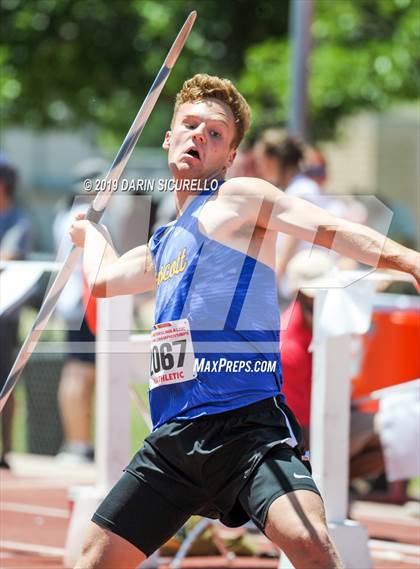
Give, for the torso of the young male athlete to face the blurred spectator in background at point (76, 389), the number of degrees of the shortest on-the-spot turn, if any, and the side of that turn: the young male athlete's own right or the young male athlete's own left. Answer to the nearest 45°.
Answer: approximately 135° to the young male athlete's own right
